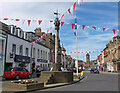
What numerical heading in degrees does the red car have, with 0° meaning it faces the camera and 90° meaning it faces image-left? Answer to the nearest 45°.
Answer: approximately 225°

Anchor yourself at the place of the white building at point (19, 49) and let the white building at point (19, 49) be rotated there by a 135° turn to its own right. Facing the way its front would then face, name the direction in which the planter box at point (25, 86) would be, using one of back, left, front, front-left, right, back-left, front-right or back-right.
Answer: left

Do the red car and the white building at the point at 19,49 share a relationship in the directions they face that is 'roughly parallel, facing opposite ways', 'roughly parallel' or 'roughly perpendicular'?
roughly perpendicular

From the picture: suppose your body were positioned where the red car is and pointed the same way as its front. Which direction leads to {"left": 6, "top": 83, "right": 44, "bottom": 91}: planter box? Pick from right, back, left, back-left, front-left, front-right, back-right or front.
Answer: back-right

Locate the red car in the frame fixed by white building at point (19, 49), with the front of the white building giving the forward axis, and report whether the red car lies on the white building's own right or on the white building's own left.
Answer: on the white building's own right
